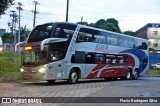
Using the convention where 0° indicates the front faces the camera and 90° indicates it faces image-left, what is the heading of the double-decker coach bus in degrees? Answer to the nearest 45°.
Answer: approximately 45°

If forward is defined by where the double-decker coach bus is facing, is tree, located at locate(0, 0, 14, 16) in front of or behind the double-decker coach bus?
in front
